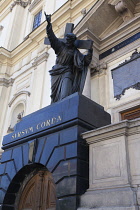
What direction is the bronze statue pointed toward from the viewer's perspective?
toward the camera
